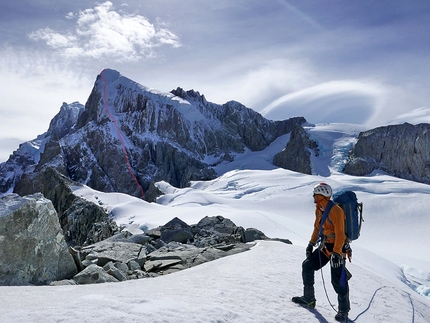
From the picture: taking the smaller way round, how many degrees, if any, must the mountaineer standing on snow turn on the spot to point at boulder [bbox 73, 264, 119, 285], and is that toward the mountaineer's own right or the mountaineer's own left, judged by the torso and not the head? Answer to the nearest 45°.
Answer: approximately 45° to the mountaineer's own right

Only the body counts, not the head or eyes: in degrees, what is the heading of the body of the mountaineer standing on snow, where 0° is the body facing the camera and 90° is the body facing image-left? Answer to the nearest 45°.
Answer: approximately 45°

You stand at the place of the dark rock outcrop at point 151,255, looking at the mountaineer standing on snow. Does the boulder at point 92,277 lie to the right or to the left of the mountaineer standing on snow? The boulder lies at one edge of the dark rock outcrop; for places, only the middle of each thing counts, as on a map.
right

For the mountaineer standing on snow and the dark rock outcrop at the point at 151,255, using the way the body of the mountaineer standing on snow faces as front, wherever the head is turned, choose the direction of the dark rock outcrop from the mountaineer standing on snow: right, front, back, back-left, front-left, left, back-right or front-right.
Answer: right

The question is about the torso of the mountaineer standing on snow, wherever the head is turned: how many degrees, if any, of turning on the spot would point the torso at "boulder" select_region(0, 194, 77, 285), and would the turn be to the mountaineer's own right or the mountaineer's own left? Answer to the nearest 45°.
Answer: approximately 45° to the mountaineer's own right

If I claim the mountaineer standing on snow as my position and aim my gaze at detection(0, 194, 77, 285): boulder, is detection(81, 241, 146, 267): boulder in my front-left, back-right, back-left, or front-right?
front-right

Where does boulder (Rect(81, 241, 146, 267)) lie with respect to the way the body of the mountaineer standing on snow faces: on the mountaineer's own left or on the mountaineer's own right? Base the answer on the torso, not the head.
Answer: on the mountaineer's own right

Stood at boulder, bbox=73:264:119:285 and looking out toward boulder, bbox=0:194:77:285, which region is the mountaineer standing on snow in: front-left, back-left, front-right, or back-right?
back-left
